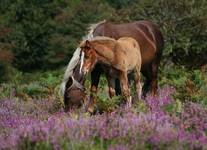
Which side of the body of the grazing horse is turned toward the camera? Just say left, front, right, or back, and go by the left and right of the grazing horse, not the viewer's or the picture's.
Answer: left
